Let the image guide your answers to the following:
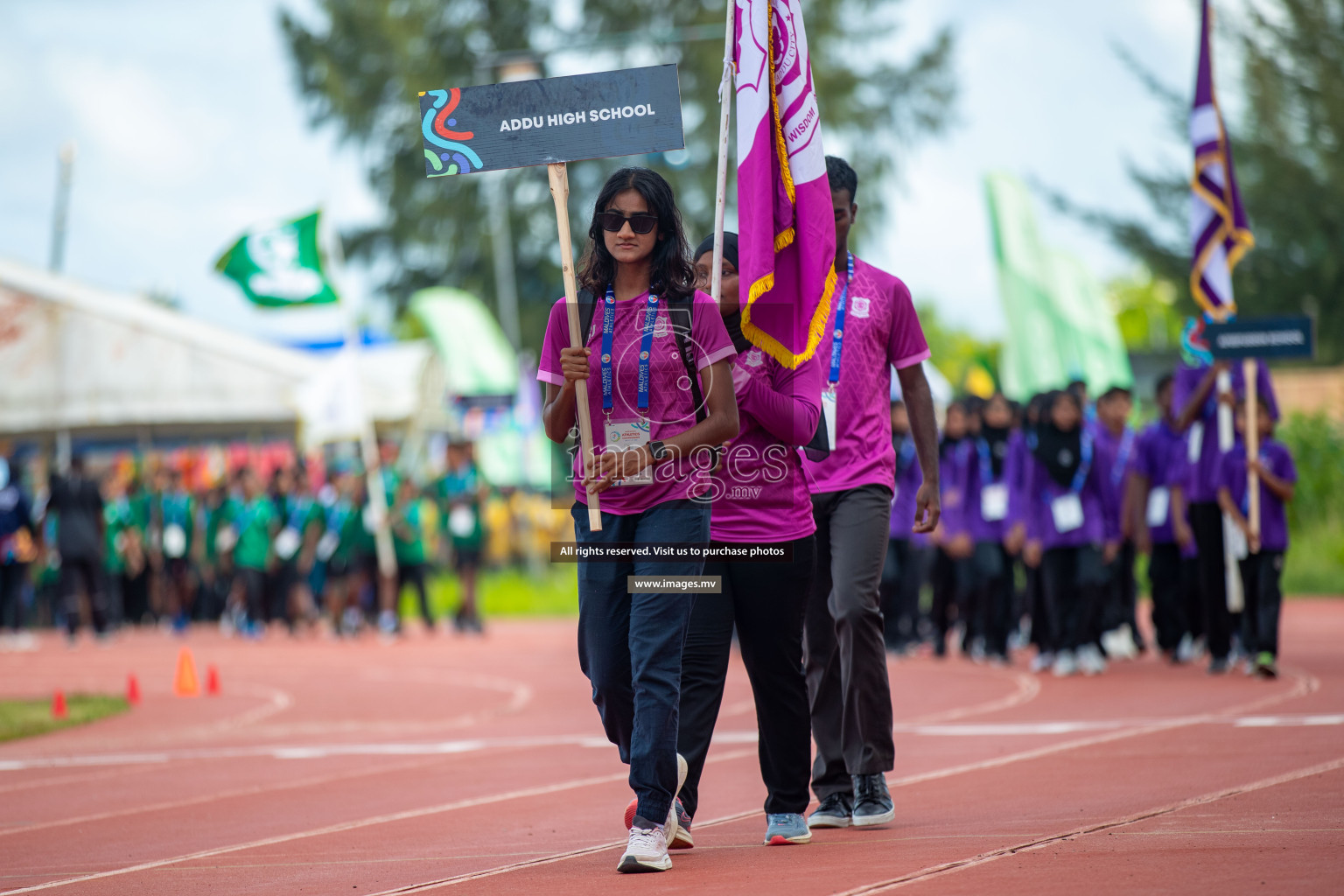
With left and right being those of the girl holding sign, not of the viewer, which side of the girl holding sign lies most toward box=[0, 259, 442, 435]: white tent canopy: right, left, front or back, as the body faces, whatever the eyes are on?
back

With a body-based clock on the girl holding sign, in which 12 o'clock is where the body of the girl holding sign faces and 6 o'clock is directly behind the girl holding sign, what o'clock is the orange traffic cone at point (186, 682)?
The orange traffic cone is roughly at 5 o'clock from the girl holding sign.

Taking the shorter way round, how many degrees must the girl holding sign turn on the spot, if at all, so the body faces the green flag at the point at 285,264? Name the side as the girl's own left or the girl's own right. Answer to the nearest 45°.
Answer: approximately 180°

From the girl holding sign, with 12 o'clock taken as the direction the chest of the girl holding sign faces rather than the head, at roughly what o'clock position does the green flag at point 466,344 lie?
The green flag is roughly at 6 o'clock from the girl holding sign.

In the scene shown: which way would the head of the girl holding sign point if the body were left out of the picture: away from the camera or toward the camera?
toward the camera

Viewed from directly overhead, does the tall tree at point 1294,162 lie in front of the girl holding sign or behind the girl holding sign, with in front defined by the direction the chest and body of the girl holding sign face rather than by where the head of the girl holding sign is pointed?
behind

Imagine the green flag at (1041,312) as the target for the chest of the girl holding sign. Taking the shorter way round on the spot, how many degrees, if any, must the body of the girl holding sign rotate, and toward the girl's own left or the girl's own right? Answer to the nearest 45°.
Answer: approximately 180°

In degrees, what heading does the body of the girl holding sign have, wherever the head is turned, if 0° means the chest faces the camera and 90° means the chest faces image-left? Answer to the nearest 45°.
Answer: approximately 0°
